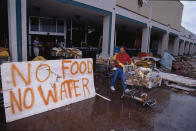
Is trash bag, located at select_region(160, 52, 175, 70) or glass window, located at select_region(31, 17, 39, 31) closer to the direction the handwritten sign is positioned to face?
the trash bag

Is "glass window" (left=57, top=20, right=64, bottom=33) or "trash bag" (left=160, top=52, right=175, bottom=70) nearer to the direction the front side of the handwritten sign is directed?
the trash bag

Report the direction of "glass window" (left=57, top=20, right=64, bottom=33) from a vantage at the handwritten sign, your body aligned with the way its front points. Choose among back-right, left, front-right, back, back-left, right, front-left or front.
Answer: back-left

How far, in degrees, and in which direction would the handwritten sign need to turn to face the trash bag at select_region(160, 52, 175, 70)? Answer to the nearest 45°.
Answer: approximately 90° to its left

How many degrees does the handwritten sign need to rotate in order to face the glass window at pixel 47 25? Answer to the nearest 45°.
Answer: approximately 135° to its left

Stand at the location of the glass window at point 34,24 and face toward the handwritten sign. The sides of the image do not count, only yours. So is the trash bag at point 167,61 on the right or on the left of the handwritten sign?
left

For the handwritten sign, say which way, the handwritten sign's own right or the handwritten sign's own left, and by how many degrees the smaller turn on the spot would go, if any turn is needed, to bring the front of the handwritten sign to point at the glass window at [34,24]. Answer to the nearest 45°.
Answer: approximately 135° to the handwritten sign's own left

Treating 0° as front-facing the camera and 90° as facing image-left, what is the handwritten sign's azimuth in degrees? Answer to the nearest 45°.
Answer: approximately 315°
